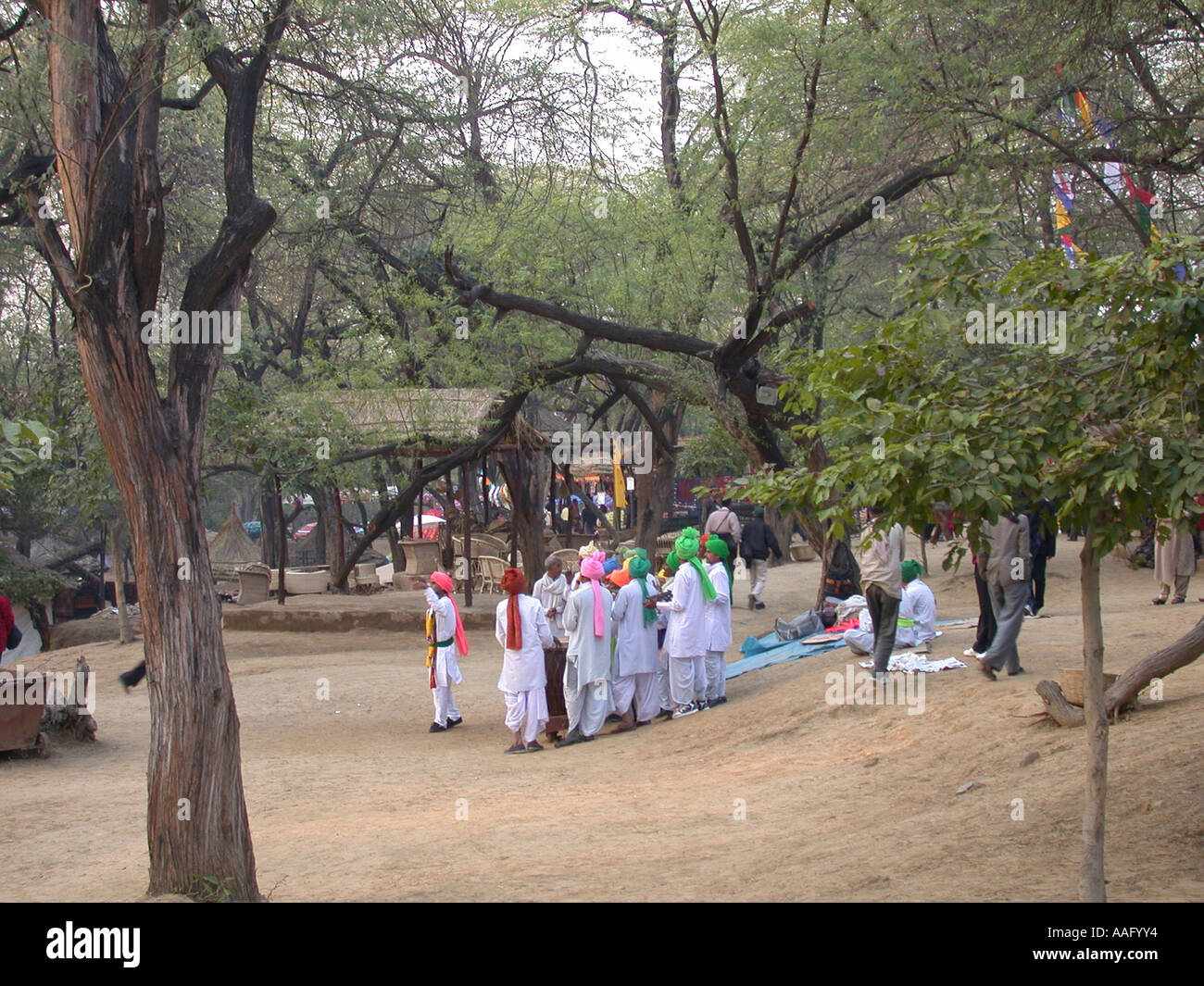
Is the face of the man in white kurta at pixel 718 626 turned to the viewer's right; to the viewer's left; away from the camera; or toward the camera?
to the viewer's left

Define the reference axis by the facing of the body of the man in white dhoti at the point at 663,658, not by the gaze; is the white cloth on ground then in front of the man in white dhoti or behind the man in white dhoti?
behind

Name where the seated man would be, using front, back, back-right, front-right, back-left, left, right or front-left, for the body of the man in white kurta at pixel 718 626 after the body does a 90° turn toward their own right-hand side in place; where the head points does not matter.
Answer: right

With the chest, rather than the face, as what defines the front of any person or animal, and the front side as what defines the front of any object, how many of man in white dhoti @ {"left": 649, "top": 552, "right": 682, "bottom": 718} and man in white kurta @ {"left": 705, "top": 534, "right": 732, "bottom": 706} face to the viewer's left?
2

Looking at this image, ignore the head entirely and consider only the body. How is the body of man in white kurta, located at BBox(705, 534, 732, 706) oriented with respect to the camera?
to the viewer's left

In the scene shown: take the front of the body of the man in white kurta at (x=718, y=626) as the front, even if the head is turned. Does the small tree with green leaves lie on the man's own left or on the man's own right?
on the man's own left

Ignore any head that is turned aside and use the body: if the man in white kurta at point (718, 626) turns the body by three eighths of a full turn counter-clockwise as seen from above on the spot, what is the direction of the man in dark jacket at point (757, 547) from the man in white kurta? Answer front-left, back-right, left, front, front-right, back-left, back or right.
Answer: back-left

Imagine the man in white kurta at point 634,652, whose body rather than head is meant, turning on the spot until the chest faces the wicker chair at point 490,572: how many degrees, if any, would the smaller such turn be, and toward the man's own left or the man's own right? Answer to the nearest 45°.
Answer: approximately 45° to the man's own right

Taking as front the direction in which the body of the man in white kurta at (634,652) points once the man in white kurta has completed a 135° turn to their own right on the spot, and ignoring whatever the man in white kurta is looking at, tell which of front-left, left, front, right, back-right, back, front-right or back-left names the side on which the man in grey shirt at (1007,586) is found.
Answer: front-right

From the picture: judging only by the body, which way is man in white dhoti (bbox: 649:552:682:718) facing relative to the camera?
to the viewer's left
